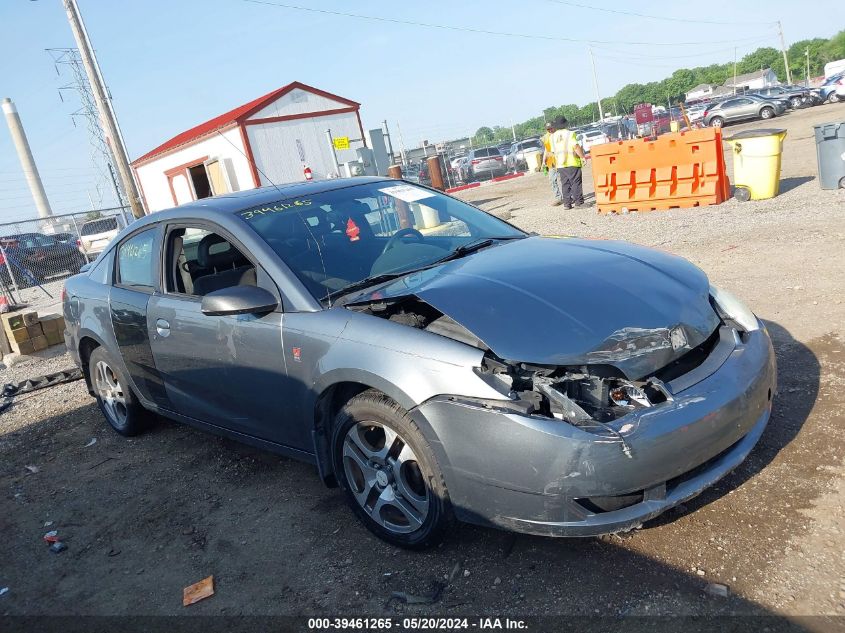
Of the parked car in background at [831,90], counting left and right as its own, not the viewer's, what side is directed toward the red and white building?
front

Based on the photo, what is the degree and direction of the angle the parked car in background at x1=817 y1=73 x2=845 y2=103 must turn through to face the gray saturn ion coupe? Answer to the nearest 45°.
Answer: approximately 45° to its left

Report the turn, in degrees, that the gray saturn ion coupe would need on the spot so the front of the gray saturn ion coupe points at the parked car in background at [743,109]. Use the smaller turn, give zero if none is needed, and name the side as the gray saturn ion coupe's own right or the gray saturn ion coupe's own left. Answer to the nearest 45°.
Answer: approximately 90° to the gray saturn ion coupe's own left

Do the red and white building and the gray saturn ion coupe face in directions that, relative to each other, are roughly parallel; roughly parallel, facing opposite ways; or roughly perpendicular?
roughly perpendicular

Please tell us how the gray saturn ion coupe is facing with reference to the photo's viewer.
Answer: facing the viewer and to the right of the viewer

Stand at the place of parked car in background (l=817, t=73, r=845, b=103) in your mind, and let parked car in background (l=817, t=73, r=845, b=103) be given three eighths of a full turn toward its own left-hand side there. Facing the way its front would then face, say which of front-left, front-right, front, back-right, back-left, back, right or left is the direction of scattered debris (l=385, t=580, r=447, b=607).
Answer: right

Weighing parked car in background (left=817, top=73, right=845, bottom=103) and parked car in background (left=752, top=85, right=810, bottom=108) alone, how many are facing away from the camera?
0

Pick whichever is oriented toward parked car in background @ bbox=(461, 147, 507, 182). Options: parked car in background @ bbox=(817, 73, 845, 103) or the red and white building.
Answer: parked car in background @ bbox=(817, 73, 845, 103)

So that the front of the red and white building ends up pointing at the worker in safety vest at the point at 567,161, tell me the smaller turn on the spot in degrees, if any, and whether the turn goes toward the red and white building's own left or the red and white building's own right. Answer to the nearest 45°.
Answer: approximately 90° to the red and white building's own left

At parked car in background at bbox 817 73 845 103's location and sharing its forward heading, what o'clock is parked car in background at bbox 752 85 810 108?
parked car in background at bbox 752 85 810 108 is roughly at 12 o'clock from parked car in background at bbox 817 73 845 103.

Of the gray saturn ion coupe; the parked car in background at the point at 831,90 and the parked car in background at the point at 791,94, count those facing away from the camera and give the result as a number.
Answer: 0

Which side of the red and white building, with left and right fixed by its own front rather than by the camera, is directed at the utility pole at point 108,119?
front

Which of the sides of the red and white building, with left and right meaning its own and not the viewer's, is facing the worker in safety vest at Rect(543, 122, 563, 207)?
left

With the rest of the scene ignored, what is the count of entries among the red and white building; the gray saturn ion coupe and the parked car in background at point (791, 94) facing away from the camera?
0
